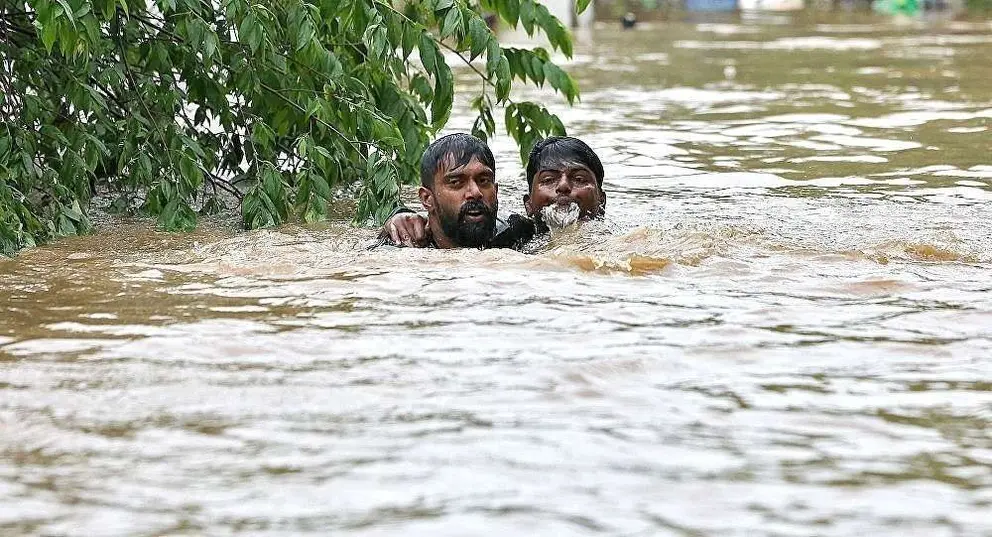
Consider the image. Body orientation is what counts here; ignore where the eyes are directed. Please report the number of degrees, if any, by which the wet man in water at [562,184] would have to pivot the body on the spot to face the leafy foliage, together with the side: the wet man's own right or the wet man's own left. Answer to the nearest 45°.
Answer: approximately 90° to the wet man's own right

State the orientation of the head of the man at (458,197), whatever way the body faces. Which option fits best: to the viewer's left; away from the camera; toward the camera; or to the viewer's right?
toward the camera

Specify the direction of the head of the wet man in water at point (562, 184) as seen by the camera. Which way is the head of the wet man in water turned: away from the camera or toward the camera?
toward the camera

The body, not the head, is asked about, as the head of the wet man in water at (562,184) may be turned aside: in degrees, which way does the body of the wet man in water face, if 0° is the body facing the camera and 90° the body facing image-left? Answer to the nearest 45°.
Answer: approximately 0°
